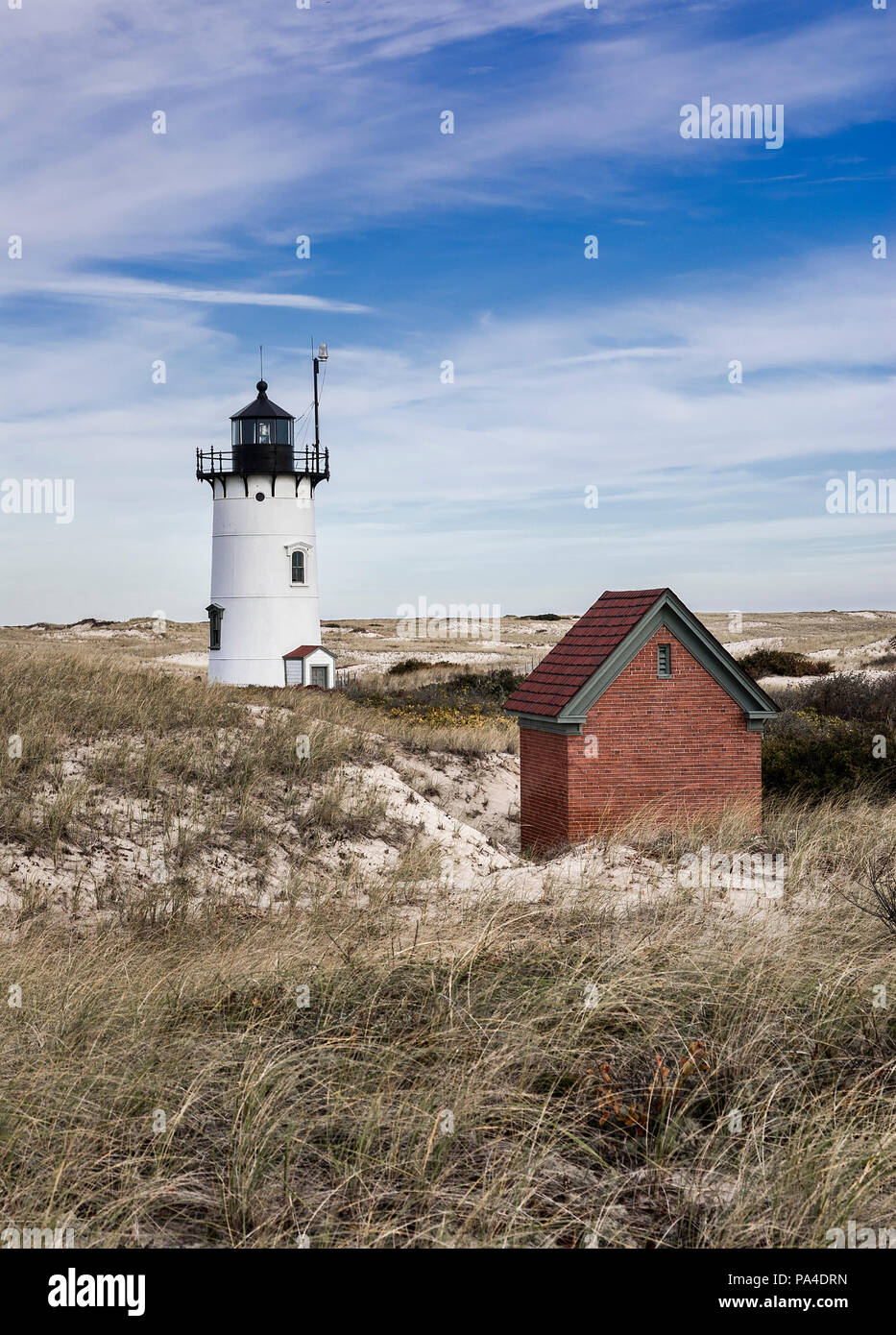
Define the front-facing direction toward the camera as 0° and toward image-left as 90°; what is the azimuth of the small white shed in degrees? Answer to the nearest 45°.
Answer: approximately 315°
